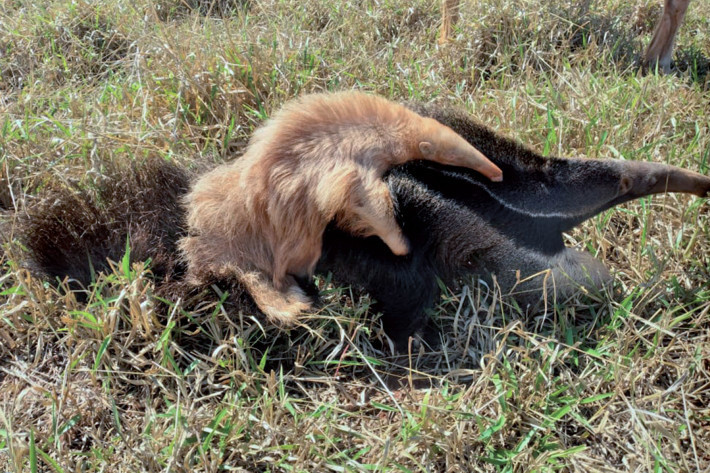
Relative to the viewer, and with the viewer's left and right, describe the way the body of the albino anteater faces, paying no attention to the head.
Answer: facing to the right of the viewer
